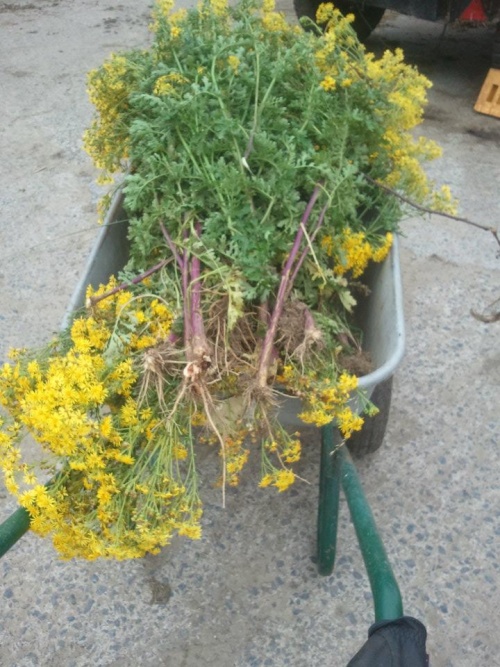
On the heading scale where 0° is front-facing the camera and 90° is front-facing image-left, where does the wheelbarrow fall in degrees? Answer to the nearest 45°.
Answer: approximately 180°
